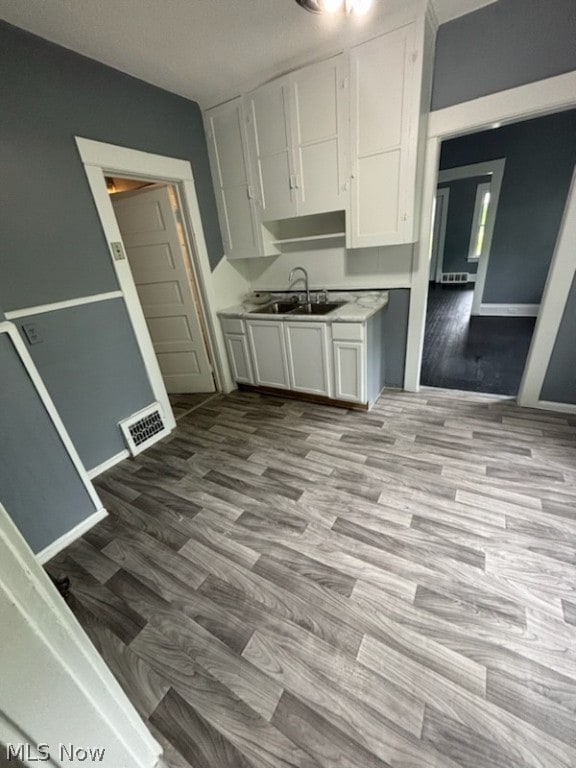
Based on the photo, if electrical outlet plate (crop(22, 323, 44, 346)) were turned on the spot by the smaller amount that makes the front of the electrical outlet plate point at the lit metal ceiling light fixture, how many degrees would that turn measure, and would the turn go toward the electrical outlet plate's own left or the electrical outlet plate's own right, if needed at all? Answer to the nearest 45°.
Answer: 0° — it already faces it

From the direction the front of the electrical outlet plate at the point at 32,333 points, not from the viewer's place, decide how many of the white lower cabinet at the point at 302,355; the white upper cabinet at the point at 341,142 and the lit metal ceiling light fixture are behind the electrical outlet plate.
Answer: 0

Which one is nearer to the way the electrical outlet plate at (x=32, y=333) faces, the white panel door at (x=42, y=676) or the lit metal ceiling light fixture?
the lit metal ceiling light fixture

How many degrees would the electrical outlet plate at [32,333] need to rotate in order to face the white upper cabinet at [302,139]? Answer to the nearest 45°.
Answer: approximately 45° to its left

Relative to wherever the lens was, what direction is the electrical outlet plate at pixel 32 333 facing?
facing the viewer and to the right of the viewer

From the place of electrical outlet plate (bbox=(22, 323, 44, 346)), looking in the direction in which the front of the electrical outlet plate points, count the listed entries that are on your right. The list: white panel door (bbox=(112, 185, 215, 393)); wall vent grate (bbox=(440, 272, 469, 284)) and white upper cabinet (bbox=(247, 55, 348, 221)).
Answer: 0

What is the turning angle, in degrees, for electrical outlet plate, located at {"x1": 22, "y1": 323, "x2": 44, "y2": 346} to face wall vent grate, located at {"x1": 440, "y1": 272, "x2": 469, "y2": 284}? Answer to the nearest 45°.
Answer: approximately 45° to its left

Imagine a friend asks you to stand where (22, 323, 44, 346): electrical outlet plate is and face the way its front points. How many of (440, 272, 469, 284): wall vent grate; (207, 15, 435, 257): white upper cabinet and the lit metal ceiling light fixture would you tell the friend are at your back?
0

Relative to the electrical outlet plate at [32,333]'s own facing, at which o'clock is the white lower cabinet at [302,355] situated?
The white lower cabinet is roughly at 11 o'clock from the electrical outlet plate.

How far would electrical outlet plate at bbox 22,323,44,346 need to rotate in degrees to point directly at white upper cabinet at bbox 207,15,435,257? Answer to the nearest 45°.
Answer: approximately 45° to its left

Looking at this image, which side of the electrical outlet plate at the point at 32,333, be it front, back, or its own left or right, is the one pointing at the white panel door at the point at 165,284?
left
